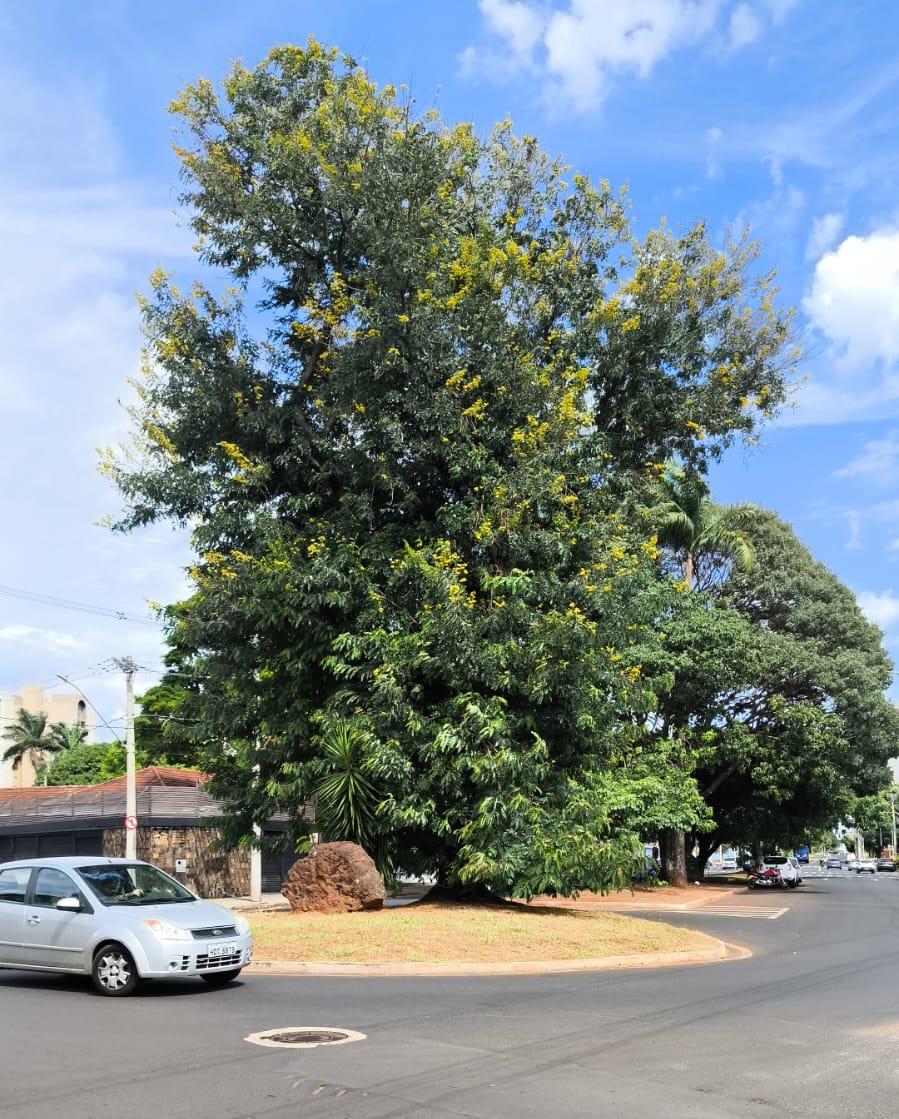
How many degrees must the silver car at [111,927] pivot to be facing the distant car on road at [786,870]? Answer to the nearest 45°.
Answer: approximately 90° to its left

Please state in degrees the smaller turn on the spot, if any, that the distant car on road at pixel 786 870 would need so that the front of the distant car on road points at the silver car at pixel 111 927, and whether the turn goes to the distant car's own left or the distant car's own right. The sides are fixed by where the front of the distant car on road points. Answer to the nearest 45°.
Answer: approximately 180°

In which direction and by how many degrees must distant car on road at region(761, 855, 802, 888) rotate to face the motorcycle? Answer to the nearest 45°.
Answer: approximately 180°

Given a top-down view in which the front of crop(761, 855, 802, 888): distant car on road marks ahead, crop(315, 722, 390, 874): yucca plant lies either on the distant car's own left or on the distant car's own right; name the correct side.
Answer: on the distant car's own left

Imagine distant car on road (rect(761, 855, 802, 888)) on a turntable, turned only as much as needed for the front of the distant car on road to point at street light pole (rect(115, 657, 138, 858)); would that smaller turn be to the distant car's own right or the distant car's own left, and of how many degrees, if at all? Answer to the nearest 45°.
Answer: approximately 135° to the distant car's own left

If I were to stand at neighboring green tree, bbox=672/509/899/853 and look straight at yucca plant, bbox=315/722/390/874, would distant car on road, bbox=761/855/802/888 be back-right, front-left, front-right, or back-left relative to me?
back-right

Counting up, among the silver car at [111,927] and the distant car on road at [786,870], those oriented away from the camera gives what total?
1

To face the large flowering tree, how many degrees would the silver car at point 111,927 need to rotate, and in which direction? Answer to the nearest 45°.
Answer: approximately 90° to its left

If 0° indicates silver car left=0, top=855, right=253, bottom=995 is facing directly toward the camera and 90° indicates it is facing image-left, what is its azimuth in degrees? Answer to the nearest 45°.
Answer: approximately 315°
